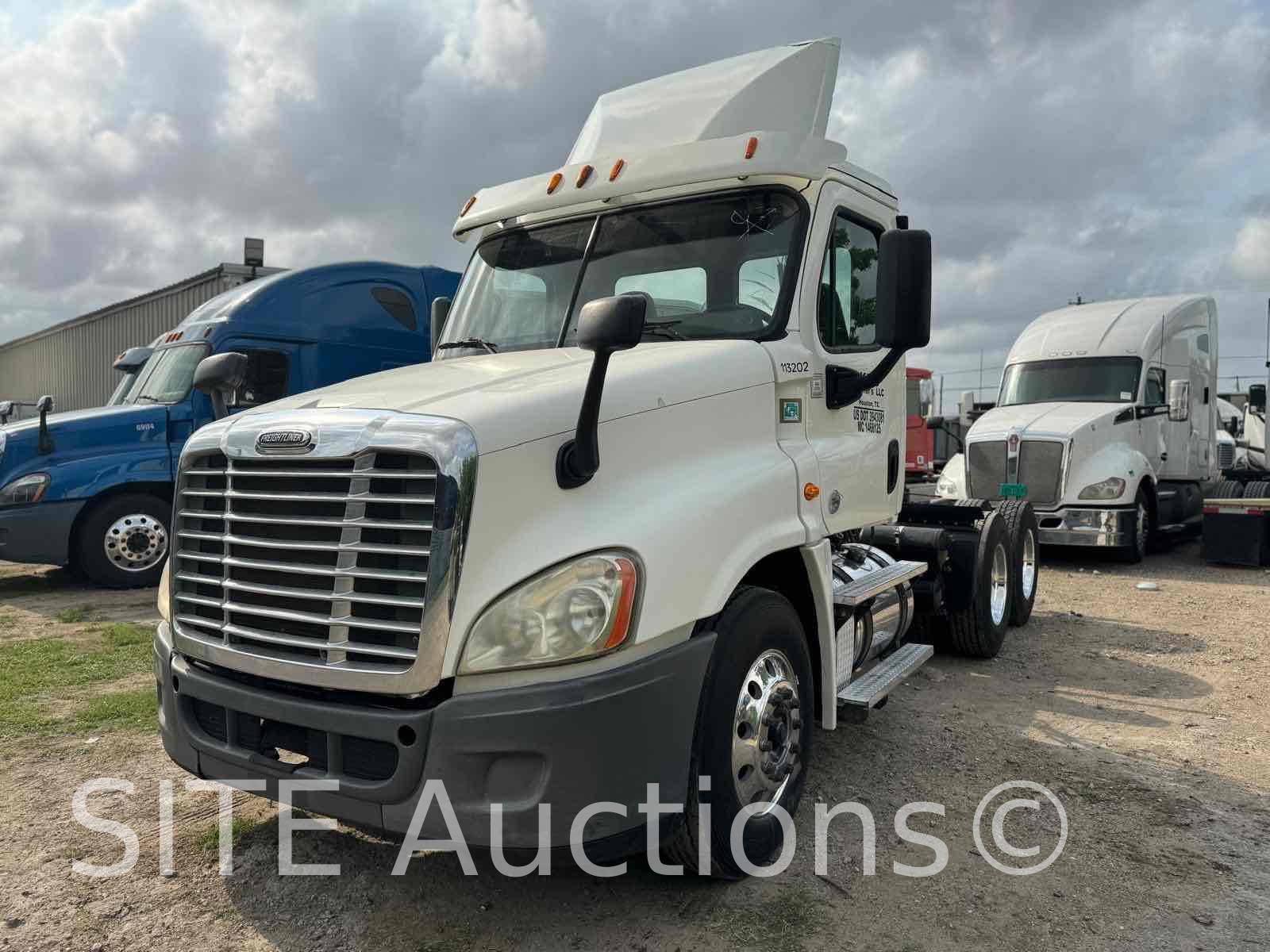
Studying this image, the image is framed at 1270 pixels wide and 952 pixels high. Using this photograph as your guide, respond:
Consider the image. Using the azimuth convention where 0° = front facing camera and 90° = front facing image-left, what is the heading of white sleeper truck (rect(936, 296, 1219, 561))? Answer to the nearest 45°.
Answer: approximately 45°

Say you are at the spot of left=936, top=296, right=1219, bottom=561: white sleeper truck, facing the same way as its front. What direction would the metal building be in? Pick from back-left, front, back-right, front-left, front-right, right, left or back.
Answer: front-right

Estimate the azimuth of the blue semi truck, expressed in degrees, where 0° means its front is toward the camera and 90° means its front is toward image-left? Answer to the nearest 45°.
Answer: approximately 45°

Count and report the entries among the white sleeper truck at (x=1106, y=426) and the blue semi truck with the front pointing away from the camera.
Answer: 0

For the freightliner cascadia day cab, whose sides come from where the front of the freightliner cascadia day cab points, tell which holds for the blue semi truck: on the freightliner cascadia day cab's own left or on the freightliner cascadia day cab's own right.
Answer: on the freightliner cascadia day cab's own right

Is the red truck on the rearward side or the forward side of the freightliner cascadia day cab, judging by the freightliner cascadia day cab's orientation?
on the rearward side

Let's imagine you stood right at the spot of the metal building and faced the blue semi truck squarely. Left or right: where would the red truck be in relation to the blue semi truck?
left

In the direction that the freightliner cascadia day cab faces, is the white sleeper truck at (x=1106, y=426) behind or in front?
behind
